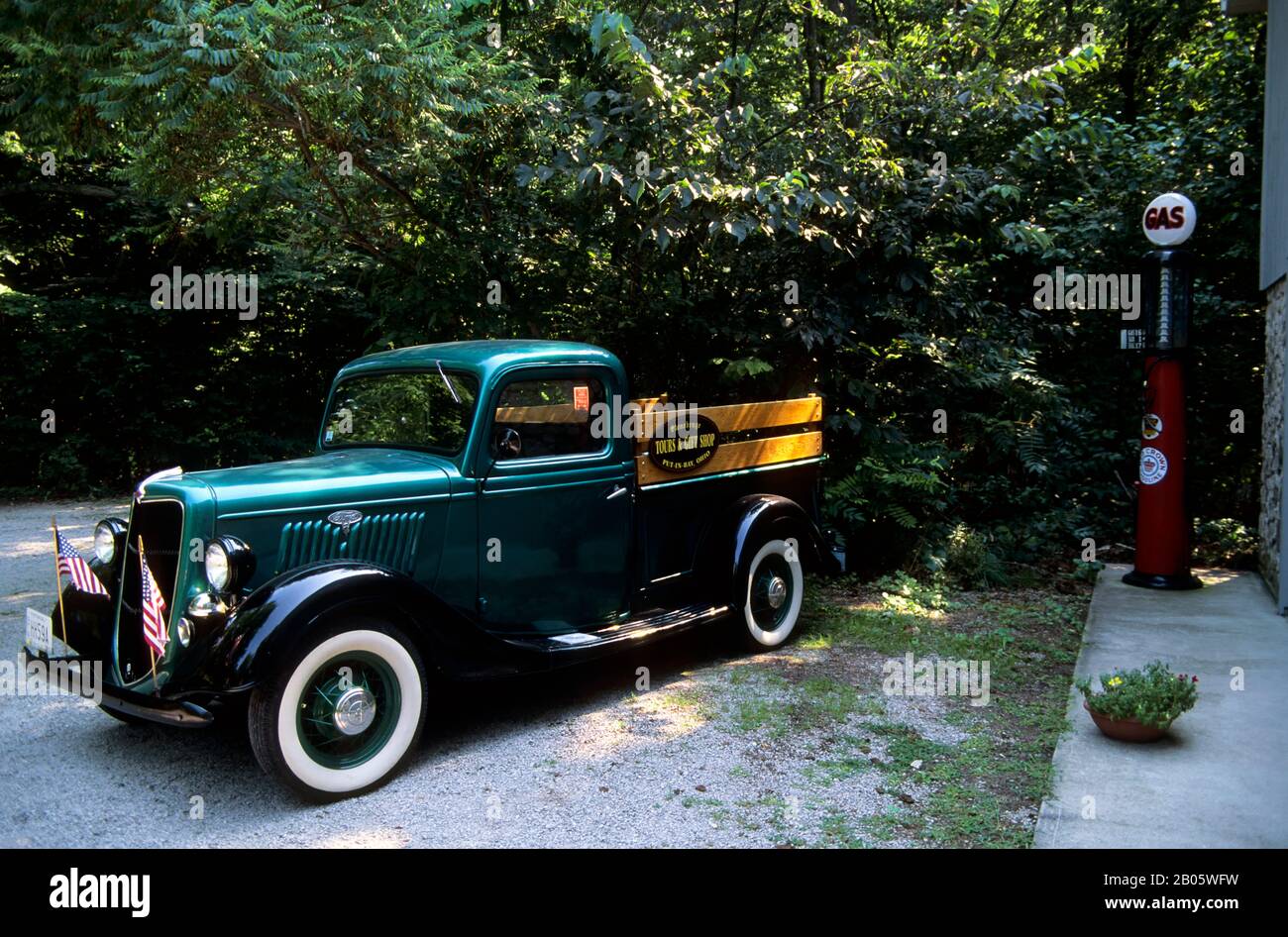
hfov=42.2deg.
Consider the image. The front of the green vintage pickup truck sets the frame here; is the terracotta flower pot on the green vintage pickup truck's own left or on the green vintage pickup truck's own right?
on the green vintage pickup truck's own left

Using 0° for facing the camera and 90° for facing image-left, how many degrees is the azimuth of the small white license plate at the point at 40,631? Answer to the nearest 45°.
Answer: approximately 45°

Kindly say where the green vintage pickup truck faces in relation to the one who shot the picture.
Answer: facing the viewer and to the left of the viewer

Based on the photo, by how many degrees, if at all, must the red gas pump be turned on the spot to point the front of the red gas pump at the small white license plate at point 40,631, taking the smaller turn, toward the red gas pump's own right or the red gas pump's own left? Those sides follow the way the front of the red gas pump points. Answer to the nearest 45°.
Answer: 0° — it already faces it

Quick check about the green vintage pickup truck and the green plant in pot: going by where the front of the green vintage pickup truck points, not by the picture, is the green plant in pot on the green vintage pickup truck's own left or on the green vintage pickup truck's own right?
on the green vintage pickup truck's own left

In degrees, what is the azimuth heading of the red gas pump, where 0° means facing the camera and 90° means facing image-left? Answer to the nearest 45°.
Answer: approximately 45°
